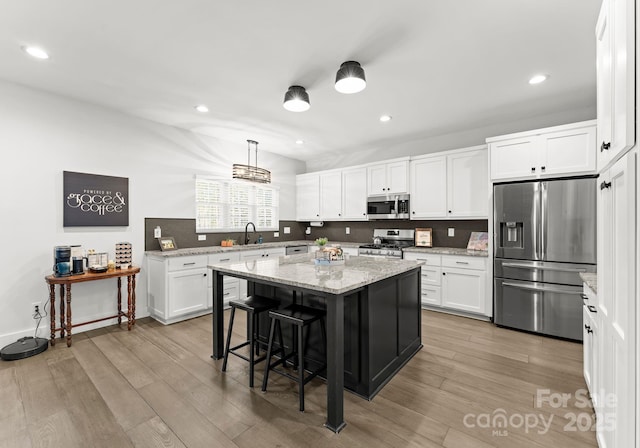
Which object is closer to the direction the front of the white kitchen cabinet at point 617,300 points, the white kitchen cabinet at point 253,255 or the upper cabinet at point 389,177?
the white kitchen cabinet

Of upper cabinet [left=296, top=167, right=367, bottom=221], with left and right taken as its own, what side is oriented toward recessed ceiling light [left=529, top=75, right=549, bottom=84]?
left

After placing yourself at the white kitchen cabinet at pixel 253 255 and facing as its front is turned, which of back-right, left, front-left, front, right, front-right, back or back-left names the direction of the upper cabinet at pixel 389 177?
front-left

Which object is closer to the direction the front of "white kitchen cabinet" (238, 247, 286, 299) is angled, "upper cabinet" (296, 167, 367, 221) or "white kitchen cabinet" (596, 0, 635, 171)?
the white kitchen cabinet

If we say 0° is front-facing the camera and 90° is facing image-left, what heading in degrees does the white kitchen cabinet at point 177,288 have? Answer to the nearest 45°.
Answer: approximately 315°

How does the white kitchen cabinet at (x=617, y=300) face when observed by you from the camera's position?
facing to the left of the viewer

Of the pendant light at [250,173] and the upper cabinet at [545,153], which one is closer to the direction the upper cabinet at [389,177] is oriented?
the pendant light

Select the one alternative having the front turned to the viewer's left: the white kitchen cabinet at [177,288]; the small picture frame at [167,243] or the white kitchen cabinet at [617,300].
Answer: the white kitchen cabinet at [617,300]

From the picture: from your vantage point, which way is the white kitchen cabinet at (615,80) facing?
to the viewer's left
